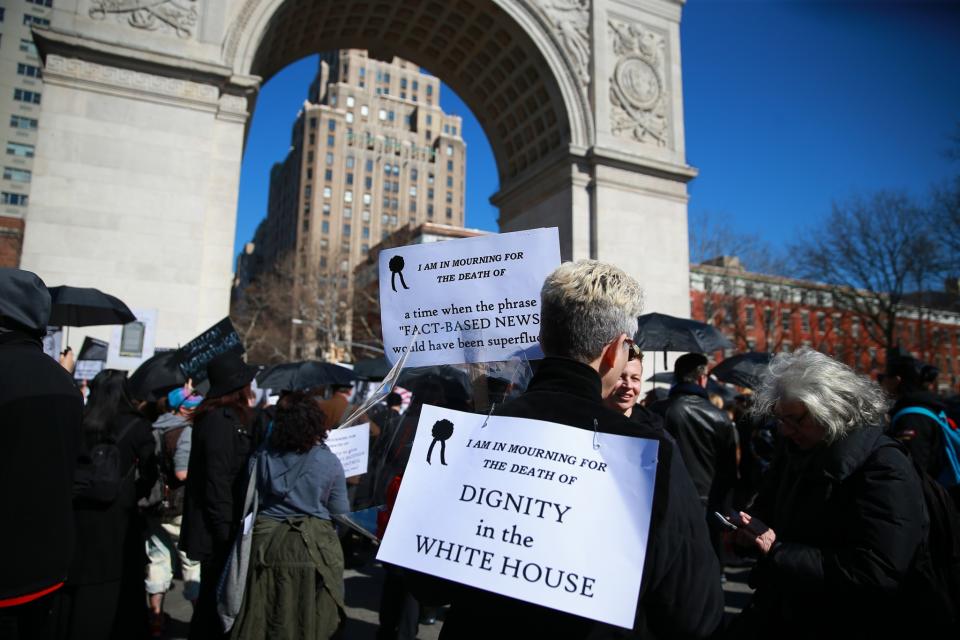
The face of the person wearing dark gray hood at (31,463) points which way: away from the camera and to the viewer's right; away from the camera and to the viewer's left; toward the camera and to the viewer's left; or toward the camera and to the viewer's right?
away from the camera and to the viewer's right

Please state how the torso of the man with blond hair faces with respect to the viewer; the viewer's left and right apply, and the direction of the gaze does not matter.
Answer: facing away from the viewer and to the right of the viewer

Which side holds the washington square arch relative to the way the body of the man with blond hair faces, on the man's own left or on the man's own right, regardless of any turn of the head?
on the man's own left

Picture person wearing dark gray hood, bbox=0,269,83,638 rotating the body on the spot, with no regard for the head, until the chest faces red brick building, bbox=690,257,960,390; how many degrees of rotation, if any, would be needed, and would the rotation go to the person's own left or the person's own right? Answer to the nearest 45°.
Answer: approximately 45° to the person's own right

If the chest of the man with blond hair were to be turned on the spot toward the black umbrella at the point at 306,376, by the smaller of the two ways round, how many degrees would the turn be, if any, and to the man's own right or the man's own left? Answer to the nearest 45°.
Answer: approximately 90° to the man's own left

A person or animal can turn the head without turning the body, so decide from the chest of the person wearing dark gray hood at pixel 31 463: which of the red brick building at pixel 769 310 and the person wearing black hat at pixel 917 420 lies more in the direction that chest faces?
the red brick building

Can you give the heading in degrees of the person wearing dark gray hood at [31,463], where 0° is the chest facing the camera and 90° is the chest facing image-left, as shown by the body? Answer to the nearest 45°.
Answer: approximately 180°
